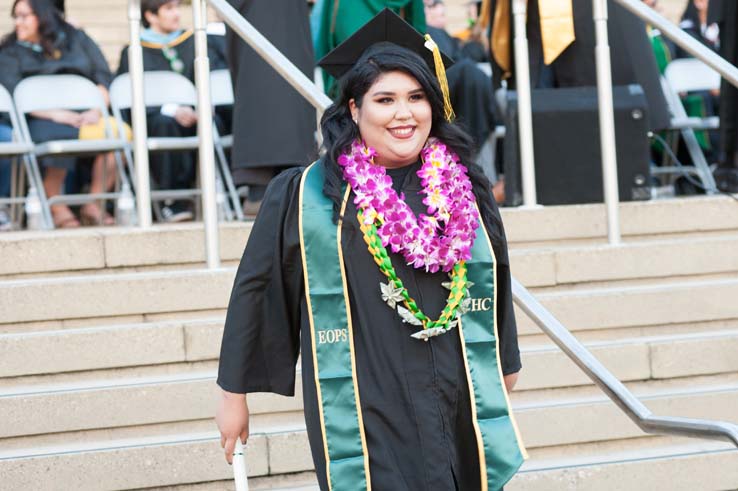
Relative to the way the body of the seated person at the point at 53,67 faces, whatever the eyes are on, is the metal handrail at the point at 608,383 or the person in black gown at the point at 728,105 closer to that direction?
the metal handrail

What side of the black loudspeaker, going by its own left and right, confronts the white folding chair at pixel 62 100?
right

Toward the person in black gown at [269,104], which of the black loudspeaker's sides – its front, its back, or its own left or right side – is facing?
right

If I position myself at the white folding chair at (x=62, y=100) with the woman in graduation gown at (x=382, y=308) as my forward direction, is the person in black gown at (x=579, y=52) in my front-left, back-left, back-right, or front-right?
front-left

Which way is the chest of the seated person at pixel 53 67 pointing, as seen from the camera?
toward the camera

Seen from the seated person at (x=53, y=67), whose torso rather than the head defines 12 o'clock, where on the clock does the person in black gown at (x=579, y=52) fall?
The person in black gown is roughly at 10 o'clock from the seated person.

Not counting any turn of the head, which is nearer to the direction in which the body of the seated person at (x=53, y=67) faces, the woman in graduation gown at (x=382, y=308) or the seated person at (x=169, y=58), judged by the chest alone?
the woman in graduation gown

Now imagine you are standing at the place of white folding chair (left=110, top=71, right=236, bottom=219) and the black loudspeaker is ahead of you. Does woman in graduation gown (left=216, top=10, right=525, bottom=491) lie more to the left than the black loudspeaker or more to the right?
right

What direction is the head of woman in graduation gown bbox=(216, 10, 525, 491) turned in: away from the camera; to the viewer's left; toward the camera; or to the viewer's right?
toward the camera

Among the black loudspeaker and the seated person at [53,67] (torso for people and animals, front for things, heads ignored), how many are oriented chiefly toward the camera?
2

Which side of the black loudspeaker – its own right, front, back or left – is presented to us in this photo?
front
